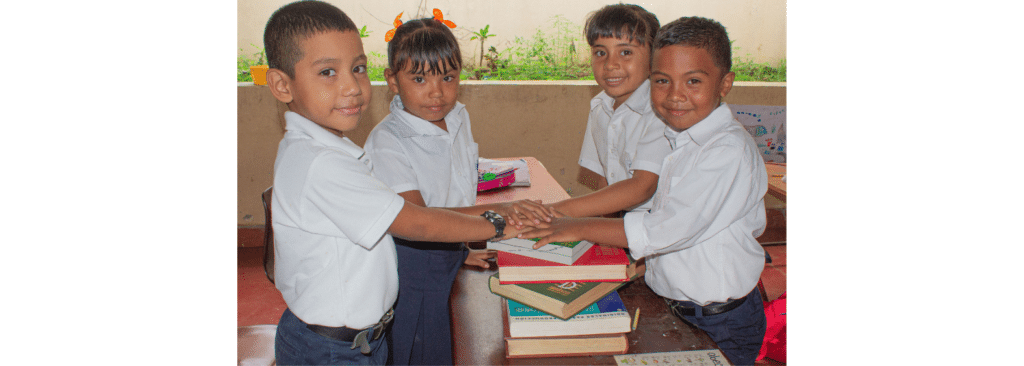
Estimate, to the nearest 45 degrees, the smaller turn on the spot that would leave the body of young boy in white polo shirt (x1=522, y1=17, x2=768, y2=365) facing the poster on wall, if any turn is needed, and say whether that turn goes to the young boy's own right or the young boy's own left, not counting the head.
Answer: approximately 135° to the young boy's own right

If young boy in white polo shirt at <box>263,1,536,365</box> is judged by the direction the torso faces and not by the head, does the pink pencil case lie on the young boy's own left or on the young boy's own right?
on the young boy's own left

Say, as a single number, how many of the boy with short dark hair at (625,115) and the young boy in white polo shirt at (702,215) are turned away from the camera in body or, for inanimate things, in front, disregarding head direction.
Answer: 0

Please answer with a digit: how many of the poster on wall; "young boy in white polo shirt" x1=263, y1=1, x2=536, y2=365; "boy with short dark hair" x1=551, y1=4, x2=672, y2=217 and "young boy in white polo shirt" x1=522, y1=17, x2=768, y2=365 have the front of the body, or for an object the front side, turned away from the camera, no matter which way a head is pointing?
0

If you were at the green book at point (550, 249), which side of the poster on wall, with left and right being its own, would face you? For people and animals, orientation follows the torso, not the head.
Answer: front

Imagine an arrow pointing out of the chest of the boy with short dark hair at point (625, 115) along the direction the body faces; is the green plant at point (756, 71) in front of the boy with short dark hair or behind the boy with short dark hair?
behind

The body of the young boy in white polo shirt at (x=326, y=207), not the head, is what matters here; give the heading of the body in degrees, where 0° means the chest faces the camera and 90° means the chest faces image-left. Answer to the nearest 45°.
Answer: approximately 315°

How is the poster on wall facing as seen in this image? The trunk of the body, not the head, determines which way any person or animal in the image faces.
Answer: toward the camera

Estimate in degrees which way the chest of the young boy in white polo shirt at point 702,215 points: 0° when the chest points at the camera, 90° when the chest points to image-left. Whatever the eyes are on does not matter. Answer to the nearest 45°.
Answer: approximately 45°
